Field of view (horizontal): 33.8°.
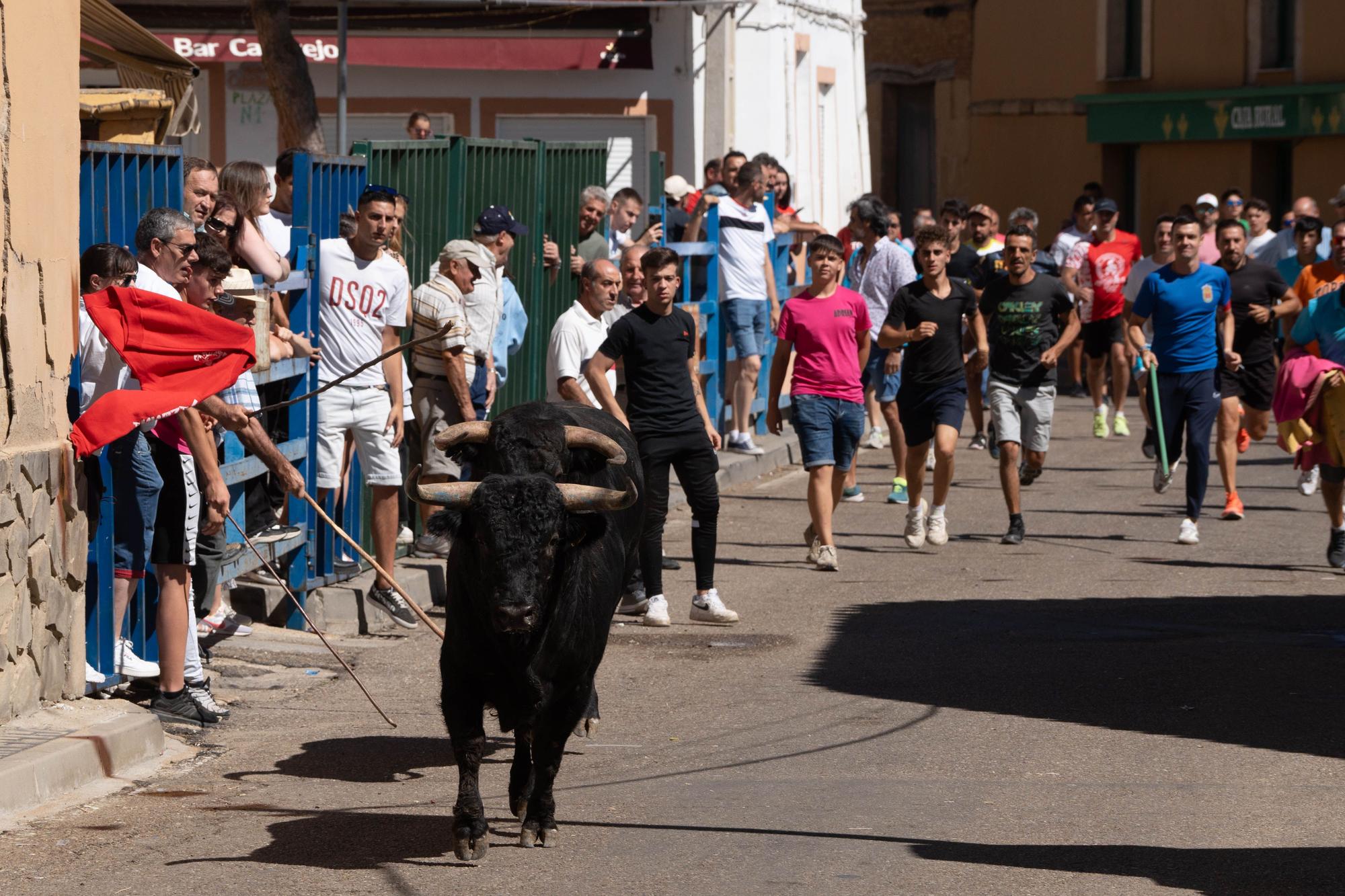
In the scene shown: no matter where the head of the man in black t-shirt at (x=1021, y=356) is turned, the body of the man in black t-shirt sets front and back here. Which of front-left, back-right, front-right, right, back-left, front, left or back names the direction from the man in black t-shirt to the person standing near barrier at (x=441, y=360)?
front-right

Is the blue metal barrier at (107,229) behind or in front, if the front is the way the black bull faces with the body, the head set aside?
behind

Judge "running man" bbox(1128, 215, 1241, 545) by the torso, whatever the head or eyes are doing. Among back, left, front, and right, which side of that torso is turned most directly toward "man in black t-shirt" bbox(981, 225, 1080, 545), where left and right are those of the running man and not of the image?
right

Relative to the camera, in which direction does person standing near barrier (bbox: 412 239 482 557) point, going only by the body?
to the viewer's right

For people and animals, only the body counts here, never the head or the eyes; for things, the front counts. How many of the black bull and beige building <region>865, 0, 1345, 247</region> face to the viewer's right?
0

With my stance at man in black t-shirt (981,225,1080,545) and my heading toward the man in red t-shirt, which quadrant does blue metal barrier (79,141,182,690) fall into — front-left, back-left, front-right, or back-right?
back-left

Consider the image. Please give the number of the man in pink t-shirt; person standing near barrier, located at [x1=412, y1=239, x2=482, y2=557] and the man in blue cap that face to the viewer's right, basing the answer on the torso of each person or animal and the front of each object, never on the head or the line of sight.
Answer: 2

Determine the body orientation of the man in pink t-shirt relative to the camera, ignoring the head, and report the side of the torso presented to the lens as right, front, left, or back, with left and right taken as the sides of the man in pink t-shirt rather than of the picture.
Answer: front

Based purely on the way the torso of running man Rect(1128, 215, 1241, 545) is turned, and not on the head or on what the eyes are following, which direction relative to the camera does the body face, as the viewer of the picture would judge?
toward the camera

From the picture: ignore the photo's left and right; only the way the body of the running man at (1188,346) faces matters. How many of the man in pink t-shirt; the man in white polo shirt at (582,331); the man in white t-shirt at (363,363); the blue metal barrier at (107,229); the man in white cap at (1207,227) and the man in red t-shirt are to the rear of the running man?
2

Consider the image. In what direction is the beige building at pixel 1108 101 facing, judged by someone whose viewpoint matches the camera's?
facing the viewer

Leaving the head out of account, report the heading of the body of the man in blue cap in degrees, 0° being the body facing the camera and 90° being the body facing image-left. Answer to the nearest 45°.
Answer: approximately 270°

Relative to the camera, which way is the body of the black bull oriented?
toward the camera

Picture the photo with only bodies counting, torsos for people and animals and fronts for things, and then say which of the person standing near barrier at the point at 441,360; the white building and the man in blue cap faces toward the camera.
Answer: the white building
